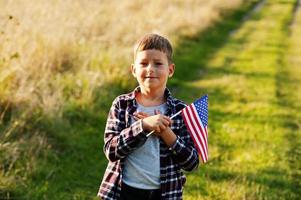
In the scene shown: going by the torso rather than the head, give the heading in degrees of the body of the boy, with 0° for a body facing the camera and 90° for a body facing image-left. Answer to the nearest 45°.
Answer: approximately 0°
